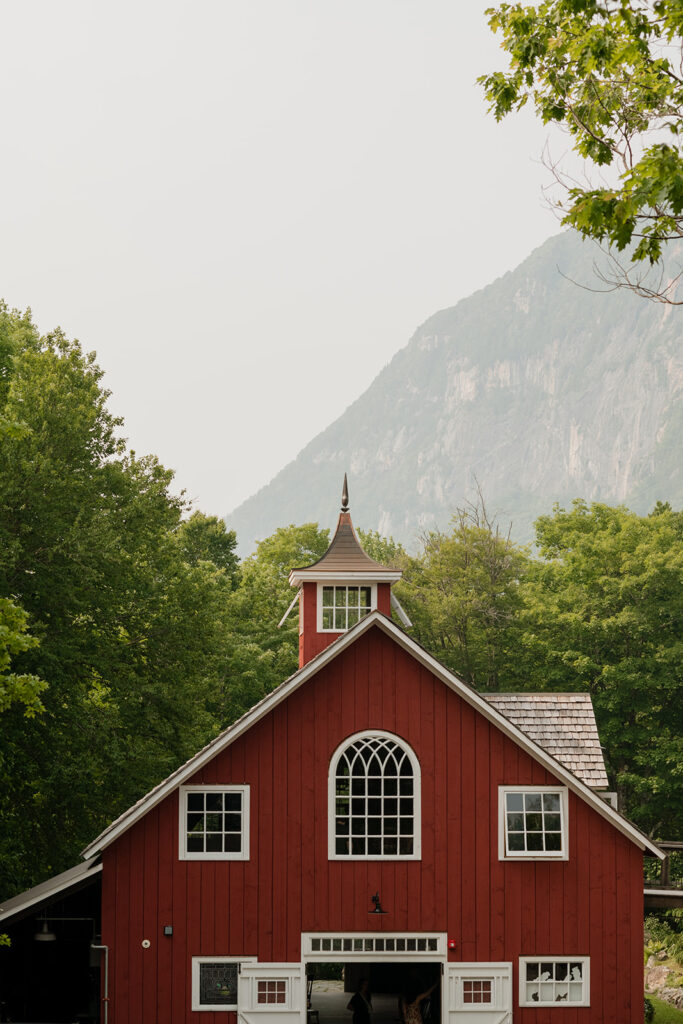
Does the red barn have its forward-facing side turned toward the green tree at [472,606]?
no

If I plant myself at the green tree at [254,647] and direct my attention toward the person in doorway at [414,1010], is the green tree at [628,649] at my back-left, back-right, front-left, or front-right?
front-left

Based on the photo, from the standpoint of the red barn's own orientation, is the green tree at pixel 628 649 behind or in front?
behind

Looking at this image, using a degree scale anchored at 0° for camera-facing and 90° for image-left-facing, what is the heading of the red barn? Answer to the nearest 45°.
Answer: approximately 0°

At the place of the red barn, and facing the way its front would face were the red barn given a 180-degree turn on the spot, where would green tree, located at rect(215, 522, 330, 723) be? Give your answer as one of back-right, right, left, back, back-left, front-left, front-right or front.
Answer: front
